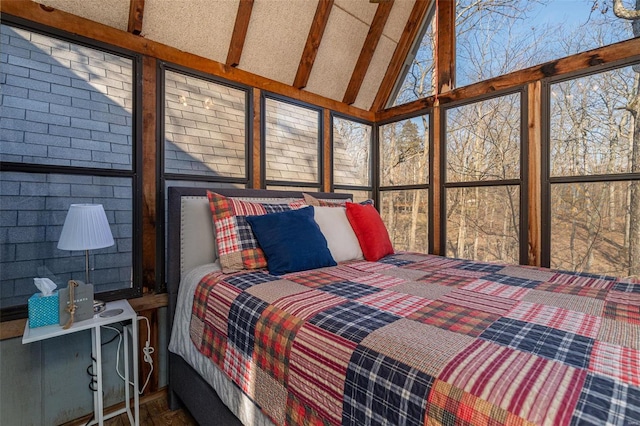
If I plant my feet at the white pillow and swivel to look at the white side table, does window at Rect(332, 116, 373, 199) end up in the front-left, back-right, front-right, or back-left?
back-right

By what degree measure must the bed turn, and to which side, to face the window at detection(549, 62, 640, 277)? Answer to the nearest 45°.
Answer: approximately 90° to its left

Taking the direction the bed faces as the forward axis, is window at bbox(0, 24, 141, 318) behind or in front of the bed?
behind

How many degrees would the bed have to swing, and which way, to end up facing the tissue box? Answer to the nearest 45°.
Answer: approximately 135° to its right

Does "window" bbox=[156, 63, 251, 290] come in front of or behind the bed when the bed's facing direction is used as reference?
behind

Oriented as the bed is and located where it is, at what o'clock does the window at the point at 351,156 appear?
The window is roughly at 7 o'clock from the bed.

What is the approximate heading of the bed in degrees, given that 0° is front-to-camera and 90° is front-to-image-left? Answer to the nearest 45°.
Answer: approximately 315°

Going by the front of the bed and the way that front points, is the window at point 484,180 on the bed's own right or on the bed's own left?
on the bed's own left

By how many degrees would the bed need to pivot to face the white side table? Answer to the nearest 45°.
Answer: approximately 135° to its right
